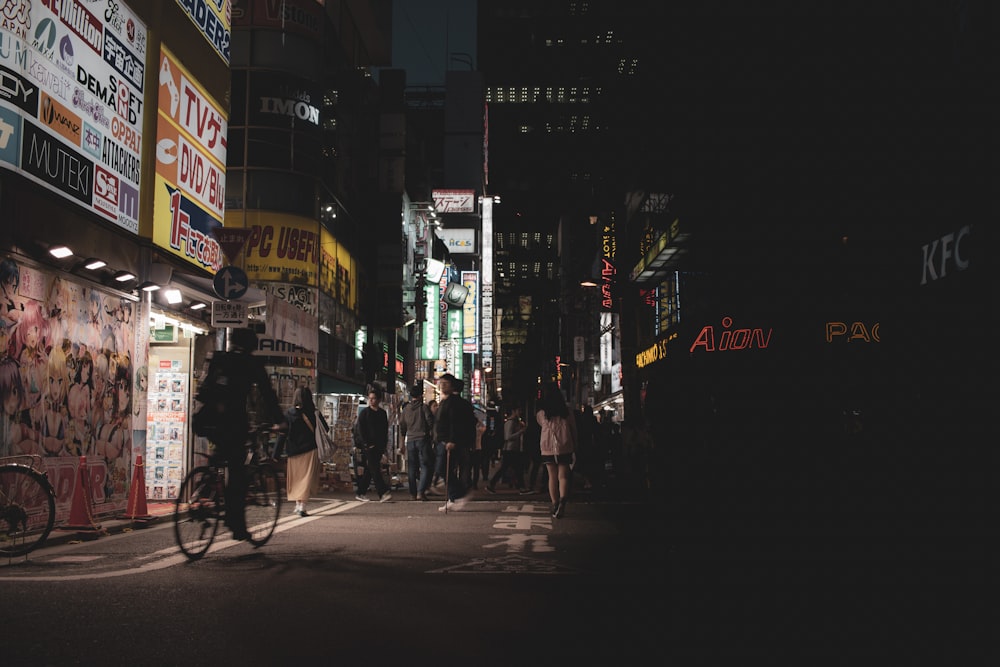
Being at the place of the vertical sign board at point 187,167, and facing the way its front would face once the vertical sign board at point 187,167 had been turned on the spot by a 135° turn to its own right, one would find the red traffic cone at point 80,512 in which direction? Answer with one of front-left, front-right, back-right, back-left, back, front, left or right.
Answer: left

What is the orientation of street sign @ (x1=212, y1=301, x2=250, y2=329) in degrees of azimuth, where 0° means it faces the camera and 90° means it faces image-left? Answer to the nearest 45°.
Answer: approximately 0°

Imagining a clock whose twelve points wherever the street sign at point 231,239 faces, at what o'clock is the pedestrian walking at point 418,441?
The pedestrian walking is roughly at 8 o'clock from the street sign.

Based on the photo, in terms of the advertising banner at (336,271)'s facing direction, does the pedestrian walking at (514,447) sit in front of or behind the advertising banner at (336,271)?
in front

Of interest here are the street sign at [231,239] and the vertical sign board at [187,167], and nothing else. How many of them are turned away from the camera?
0

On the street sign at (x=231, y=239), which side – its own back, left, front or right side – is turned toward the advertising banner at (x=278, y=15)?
back

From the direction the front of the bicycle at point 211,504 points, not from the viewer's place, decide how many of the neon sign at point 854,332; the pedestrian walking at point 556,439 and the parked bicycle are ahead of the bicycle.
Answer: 2

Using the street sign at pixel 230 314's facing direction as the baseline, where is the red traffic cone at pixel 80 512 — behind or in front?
in front

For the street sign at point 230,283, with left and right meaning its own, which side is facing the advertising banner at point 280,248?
back

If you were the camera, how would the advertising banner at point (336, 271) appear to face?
facing the viewer and to the right of the viewer

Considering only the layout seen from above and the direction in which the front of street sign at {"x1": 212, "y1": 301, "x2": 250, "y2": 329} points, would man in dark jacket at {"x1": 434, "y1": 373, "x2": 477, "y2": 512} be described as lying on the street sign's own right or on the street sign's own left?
on the street sign's own left

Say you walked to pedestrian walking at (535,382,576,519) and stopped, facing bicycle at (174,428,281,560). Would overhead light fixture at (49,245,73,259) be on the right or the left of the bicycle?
right

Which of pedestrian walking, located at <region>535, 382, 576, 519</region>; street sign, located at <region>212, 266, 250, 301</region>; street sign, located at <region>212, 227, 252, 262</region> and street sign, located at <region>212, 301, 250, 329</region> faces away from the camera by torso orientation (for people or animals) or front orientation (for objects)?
the pedestrian walking
